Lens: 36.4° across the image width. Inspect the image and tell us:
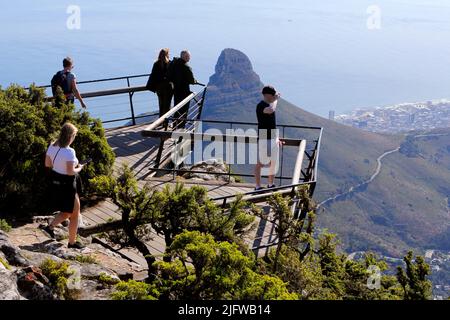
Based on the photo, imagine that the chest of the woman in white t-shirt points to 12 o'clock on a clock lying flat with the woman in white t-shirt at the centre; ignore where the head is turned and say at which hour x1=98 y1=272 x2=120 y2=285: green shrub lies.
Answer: The green shrub is roughly at 4 o'clock from the woman in white t-shirt.

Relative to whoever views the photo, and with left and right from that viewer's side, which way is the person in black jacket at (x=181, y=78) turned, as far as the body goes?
facing away from the viewer and to the right of the viewer

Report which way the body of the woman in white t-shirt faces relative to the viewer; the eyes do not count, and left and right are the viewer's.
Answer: facing away from the viewer and to the right of the viewer

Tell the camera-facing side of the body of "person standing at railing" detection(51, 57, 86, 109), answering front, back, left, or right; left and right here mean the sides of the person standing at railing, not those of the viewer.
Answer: back

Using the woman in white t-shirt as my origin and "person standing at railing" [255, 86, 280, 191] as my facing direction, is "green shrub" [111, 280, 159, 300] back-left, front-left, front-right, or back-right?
back-right

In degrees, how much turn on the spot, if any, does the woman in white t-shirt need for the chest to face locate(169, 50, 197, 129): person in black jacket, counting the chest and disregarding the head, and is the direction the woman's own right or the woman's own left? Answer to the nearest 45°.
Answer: approximately 45° to the woman's own left

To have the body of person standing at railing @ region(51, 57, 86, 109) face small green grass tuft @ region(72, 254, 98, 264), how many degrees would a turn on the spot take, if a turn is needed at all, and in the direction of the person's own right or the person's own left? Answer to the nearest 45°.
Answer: approximately 180°

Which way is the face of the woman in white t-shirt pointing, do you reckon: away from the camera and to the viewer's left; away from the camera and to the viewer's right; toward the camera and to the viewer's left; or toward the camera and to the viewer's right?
away from the camera and to the viewer's right
